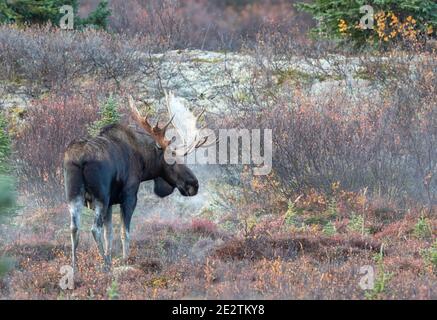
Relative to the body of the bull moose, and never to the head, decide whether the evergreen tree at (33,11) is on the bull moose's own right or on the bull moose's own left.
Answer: on the bull moose's own left

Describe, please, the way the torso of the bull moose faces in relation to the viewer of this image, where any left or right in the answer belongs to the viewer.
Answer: facing away from the viewer and to the right of the viewer
